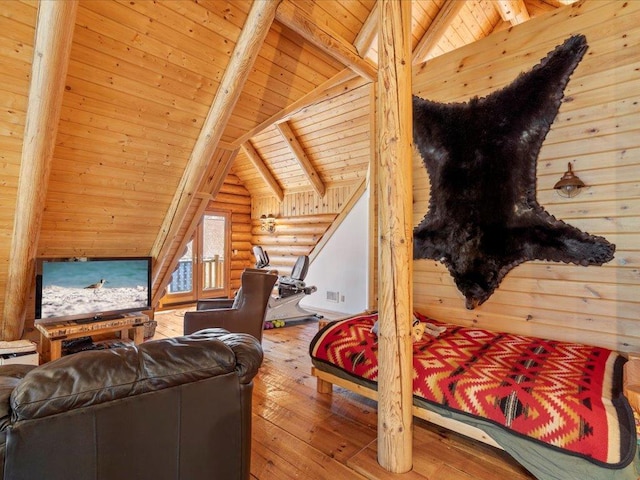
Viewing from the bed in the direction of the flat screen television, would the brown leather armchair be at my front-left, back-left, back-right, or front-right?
front-right

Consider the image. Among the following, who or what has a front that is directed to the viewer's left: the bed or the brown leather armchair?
the brown leather armchair

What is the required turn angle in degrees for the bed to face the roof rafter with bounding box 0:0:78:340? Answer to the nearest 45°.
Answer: approximately 135° to its right

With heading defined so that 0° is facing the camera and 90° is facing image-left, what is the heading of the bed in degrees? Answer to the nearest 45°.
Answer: approximately 315°

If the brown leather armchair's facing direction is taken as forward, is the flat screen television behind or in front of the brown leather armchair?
in front

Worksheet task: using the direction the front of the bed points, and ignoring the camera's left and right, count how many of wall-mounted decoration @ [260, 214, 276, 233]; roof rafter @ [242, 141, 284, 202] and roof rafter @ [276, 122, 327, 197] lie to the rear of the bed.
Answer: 3

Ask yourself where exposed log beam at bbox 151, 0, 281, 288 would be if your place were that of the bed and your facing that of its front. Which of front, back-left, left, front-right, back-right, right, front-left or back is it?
back-right

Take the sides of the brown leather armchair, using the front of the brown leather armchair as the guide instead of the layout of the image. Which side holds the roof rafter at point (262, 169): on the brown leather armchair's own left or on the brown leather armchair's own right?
on the brown leather armchair's own right

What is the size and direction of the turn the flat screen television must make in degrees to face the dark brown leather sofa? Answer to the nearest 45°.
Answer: approximately 45° to its right
